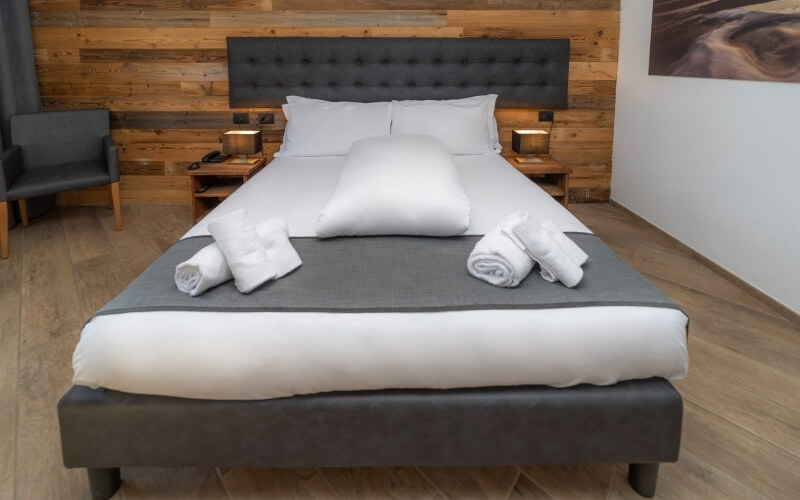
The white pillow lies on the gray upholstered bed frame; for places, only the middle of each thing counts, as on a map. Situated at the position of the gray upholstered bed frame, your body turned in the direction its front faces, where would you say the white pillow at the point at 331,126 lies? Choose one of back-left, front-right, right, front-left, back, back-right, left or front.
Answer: back

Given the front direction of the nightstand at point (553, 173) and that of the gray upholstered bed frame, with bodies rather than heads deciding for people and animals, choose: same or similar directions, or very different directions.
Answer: same or similar directions

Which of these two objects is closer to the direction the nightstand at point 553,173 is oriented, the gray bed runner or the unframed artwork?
the gray bed runner

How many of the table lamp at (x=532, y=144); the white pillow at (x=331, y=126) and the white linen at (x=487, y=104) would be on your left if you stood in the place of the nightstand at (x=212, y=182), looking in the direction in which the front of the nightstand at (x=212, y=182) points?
3

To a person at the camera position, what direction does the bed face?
facing the viewer

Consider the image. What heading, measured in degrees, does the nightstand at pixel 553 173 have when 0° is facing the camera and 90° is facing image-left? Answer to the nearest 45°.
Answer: approximately 0°

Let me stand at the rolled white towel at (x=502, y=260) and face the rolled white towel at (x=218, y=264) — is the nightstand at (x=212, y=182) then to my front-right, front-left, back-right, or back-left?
front-right

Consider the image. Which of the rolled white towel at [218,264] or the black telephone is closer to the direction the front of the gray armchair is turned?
the rolled white towel

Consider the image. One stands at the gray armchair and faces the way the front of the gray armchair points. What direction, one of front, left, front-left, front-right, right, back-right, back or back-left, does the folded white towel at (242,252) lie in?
front

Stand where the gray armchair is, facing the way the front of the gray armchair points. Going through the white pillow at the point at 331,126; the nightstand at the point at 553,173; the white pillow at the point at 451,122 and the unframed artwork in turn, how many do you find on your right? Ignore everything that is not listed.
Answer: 0

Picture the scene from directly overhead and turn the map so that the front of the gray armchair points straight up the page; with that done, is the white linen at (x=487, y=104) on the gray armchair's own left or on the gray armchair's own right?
on the gray armchair's own left

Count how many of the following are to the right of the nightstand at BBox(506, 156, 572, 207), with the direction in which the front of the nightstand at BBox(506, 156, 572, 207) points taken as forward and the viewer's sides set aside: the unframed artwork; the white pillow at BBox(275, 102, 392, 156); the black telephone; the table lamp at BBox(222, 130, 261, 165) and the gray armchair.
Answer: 4

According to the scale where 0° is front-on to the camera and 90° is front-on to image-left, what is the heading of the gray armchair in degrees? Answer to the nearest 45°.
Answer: approximately 0°

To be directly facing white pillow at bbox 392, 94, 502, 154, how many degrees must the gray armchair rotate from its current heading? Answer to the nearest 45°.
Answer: approximately 45° to its left

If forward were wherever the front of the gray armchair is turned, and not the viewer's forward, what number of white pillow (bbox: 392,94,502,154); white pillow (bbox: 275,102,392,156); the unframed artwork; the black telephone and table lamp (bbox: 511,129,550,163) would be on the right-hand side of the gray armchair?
0

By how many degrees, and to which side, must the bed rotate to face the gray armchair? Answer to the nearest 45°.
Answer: approximately 135° to its right

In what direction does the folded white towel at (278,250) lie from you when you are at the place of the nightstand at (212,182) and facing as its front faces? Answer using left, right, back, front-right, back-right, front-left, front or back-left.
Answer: front

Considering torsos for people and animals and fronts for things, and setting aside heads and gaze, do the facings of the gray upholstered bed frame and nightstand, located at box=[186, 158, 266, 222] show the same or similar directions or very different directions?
same or similar directions

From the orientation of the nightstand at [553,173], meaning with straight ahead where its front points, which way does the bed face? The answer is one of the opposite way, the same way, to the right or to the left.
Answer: the same way
